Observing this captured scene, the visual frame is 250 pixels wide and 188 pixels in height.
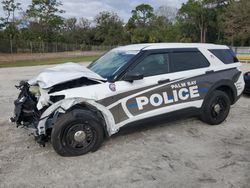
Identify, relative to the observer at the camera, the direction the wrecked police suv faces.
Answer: facing the viewer and to the left of the viewer

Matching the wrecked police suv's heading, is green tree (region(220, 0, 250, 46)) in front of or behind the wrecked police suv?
behind
